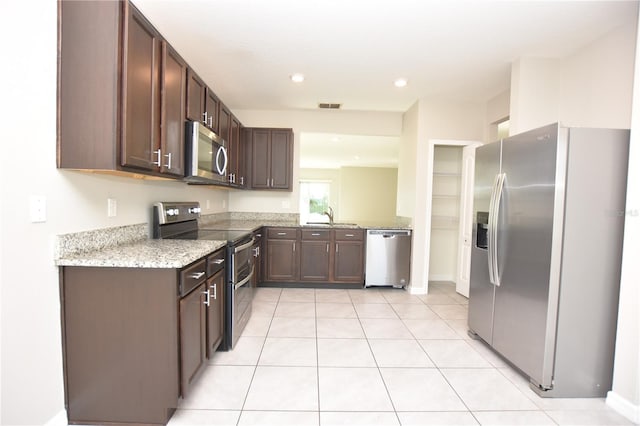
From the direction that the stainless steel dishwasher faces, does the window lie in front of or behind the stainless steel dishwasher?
behind

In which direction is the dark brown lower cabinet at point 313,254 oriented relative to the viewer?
toward the camera

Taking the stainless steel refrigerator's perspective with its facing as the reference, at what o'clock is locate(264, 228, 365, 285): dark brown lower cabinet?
The dark brown lower cabinet is roughly at 2 o'clock from the stainless steel refrigerator.

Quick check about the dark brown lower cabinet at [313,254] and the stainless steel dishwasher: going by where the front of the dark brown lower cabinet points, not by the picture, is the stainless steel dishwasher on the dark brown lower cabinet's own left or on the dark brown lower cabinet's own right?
on the dark brown lower cabinet's own left

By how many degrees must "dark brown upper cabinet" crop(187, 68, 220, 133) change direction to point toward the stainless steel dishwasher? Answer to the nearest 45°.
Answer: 0° — it already faces it

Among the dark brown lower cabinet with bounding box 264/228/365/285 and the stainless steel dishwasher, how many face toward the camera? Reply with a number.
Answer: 2

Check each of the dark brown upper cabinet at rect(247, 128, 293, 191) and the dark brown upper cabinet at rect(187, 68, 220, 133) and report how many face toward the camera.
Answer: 1

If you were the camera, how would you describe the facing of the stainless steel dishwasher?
facing the viewer

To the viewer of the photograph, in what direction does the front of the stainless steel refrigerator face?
facing the viewer and to the left of the viewer

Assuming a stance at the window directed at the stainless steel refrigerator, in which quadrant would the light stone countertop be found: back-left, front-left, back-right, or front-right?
front-right

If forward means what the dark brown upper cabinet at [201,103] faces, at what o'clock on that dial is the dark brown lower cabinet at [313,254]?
The dark brown lower cabinet is roughly at 11 o'clock from the dark brown upper cabinet.

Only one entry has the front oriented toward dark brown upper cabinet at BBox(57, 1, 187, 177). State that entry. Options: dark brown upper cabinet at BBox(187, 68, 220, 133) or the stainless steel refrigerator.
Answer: the stainless steel refrigerator

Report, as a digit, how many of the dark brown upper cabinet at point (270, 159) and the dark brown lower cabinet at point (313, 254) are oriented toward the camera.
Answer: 2

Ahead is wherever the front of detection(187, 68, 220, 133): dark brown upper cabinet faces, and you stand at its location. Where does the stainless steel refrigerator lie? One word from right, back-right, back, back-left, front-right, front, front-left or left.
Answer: front-right

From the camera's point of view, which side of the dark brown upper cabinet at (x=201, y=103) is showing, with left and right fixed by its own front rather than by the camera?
right
